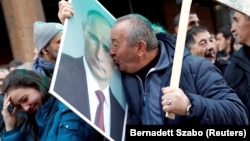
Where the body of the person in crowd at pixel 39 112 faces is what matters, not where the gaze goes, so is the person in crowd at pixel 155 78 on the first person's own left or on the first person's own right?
on the first person's own left

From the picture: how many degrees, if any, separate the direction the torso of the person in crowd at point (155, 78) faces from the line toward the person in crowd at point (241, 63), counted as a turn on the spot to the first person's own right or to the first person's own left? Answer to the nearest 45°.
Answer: approximately 180°

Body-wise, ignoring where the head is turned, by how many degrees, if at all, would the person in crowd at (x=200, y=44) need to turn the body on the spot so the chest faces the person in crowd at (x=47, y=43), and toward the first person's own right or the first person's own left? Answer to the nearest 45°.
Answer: approximately 90° to the first person's own right

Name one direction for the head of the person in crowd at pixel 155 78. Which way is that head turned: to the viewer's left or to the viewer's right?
to the viewer's left

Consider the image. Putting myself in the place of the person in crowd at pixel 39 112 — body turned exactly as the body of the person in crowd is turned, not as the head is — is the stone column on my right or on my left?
on my right

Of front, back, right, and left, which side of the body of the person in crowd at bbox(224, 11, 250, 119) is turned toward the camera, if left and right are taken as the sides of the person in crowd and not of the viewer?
left

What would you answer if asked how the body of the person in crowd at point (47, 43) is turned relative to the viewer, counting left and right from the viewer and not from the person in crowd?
facing to the right of the viewer
